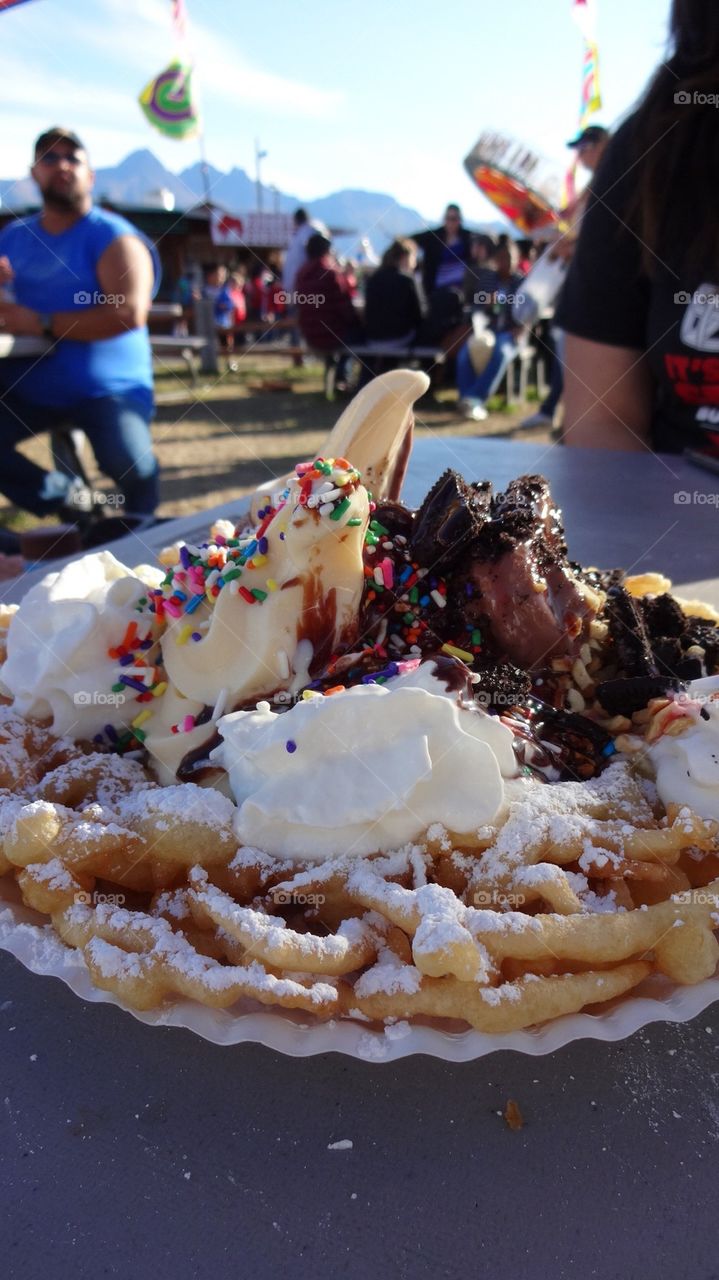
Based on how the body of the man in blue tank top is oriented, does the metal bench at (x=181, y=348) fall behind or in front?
behind

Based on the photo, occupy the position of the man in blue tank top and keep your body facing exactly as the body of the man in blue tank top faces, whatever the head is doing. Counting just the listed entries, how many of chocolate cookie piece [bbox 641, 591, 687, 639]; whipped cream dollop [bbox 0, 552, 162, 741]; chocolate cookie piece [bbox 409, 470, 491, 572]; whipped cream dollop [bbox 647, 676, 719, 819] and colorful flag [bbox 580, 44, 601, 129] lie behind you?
1

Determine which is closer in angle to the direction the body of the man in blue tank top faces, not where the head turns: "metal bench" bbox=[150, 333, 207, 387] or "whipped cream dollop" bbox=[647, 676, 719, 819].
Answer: the whipped cream dollop

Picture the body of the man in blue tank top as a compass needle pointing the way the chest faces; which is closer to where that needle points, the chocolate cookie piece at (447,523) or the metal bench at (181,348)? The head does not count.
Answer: the chocolate cookie piece

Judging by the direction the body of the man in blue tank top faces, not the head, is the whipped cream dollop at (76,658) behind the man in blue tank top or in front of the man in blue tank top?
in front

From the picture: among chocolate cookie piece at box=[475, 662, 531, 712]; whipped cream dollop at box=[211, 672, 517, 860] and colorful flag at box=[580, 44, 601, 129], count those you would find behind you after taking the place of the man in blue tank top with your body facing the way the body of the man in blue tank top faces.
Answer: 1

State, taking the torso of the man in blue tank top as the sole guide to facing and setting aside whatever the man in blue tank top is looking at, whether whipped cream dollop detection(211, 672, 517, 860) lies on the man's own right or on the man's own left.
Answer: on the man's own left

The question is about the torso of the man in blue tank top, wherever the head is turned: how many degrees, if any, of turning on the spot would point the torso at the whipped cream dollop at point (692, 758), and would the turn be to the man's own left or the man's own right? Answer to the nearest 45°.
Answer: approximately 45° to the man's own left

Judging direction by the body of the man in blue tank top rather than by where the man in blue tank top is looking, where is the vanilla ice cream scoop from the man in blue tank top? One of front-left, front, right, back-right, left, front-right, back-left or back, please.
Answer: front-left

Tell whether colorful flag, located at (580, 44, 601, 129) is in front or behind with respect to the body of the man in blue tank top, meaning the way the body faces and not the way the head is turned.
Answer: behind
